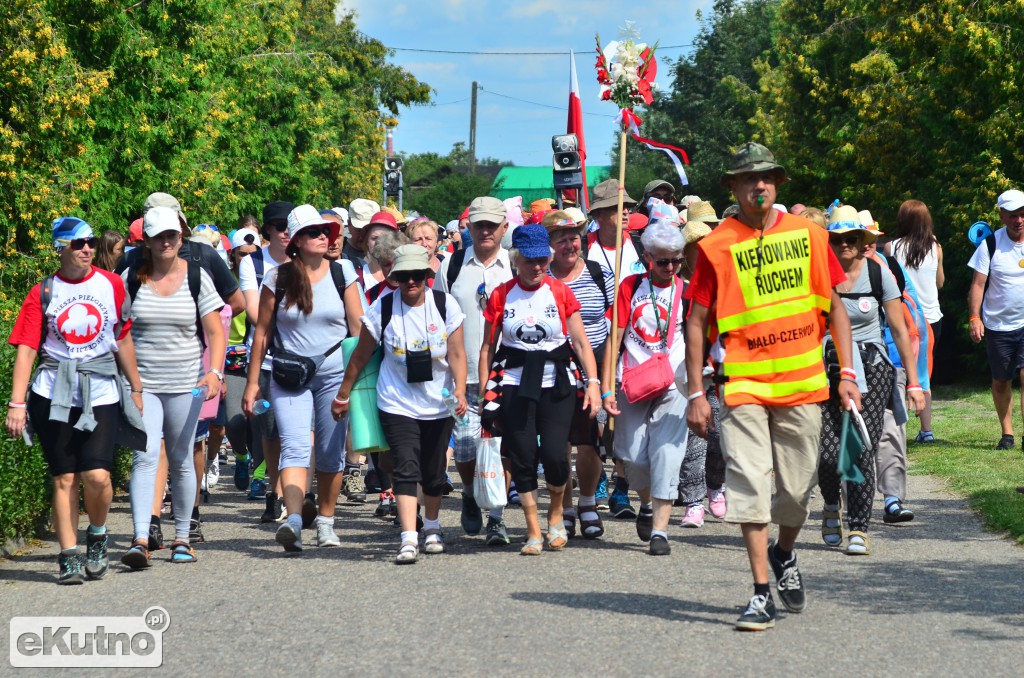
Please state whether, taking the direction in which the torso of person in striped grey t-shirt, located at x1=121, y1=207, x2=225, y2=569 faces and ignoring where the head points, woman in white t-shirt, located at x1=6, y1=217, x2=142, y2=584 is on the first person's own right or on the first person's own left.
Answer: on the first person's own right

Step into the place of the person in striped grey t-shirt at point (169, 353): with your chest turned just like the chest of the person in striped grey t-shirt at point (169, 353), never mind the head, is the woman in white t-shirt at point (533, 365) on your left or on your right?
on your left

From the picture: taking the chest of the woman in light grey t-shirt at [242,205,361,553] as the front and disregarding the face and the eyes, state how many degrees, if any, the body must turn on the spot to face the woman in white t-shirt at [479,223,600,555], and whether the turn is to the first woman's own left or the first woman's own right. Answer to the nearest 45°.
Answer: approximately 90° to the first woman's own left
